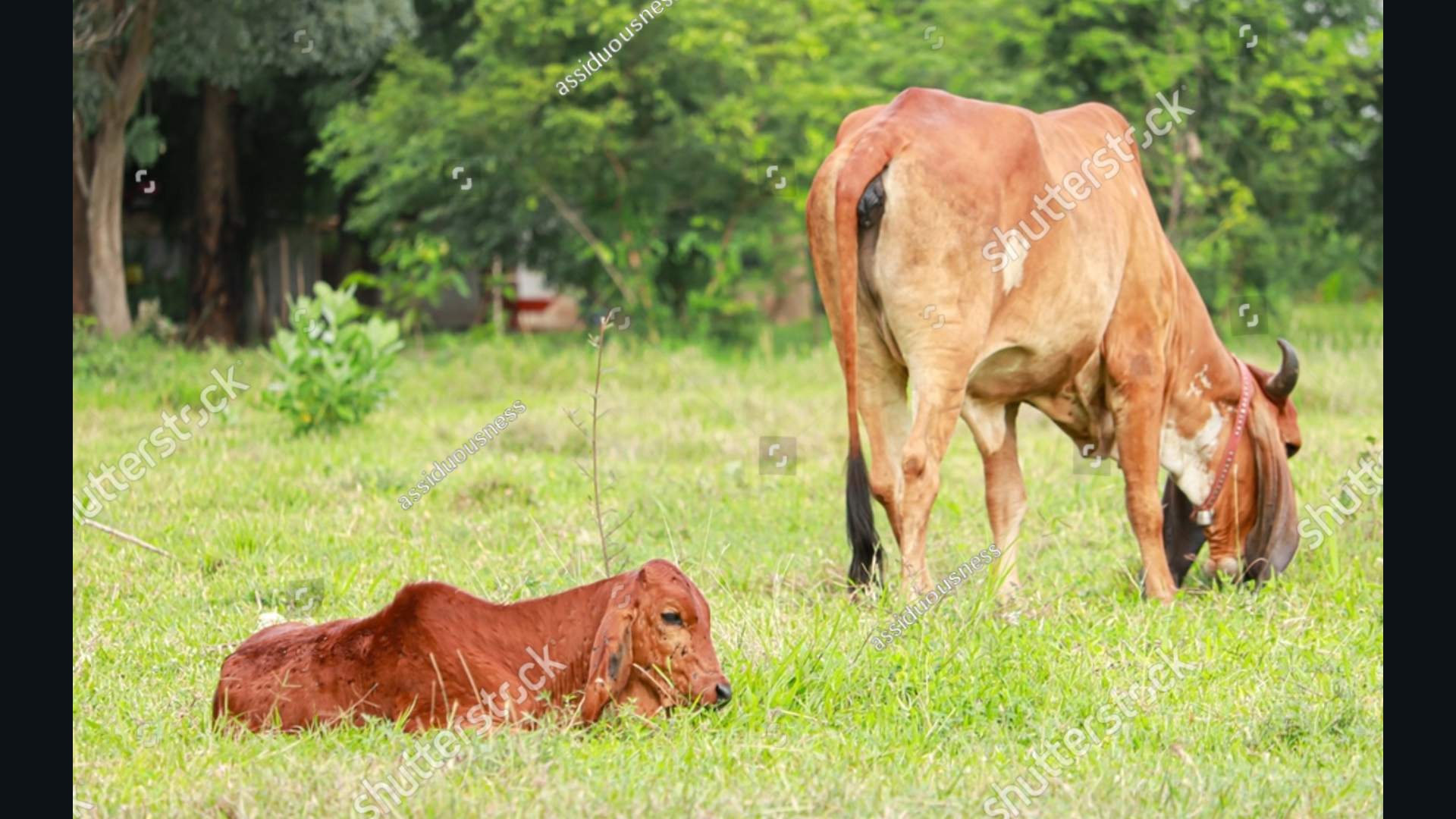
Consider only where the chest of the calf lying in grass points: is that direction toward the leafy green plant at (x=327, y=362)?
no

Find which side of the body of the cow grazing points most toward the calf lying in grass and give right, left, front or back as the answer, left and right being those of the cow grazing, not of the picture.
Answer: back

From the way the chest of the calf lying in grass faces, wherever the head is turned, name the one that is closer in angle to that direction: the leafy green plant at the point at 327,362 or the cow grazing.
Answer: the cow grazing

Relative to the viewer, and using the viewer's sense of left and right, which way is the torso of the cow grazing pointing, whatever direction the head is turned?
facing away from the viewer and to the right of the viewer

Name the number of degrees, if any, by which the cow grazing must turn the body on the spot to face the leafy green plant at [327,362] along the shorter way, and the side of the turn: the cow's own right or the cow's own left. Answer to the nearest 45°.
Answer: approximately 90° to the cow's own left

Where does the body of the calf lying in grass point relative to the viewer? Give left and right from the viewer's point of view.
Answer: facing to the right of the viewer

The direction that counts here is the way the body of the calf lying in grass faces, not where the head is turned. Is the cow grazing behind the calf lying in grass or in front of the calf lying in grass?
in front

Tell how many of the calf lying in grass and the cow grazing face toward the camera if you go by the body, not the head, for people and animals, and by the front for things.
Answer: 0
